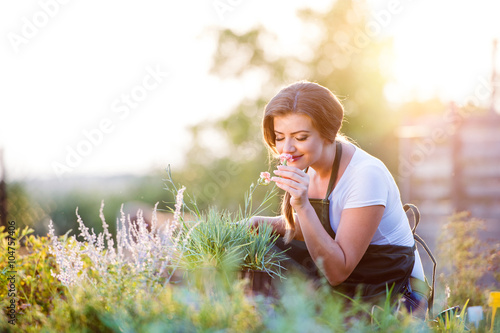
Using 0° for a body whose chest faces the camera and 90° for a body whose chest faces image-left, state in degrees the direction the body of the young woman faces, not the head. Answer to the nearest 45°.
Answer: approximately 45°

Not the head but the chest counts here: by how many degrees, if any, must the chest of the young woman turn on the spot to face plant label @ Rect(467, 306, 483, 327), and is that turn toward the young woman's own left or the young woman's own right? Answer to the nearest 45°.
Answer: approximately 135° to the young woman's own left

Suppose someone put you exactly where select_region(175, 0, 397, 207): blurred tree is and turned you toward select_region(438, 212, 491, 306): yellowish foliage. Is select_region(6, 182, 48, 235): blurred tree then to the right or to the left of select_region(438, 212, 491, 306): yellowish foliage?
right

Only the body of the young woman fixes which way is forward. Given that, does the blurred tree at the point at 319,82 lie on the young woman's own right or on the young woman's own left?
on the young woman's own right

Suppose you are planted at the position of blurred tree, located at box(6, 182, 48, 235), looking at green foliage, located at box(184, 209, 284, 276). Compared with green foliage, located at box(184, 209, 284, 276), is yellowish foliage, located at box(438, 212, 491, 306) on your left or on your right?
left

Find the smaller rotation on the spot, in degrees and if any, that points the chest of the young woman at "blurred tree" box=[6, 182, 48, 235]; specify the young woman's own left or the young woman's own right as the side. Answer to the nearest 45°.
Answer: approximately 90° to the young woman's own right
